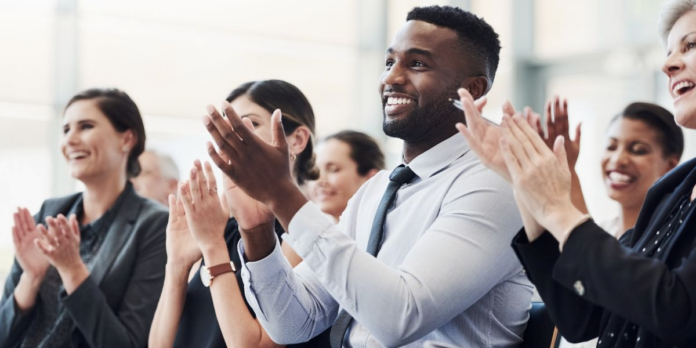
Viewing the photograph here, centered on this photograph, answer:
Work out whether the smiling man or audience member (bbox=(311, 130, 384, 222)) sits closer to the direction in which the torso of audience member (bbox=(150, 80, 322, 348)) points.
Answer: the smiling man

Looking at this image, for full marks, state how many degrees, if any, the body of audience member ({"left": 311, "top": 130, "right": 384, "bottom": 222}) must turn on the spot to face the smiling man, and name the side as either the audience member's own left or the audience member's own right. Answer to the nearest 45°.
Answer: approximately 45° to the audience member's own left

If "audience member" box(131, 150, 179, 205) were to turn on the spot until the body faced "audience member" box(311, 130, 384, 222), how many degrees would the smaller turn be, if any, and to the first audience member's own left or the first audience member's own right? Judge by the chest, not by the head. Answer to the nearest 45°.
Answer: approximately 90° to the first audience member's own left

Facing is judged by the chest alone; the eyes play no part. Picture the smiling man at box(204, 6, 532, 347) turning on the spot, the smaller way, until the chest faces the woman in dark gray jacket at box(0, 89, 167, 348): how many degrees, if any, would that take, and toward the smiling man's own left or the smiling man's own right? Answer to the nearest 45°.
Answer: approximately 90° to the smiling man's own right

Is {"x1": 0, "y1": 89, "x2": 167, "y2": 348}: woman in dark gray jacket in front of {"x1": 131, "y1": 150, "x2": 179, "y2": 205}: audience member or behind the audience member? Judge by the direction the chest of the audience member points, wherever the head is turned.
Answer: in front

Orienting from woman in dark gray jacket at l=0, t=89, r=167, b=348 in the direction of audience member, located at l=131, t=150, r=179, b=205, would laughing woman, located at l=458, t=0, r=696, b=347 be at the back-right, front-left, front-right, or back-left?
back-right

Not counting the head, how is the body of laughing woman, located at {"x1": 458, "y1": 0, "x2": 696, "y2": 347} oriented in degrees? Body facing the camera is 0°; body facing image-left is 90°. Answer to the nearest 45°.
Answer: approximately 45°
